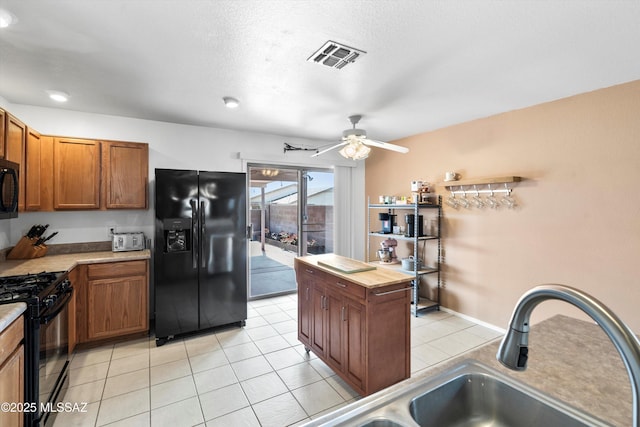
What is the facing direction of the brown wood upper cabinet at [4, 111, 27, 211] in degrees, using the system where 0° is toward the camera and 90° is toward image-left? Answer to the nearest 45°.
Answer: approximately 270°

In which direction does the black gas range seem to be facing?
to the viewer's right

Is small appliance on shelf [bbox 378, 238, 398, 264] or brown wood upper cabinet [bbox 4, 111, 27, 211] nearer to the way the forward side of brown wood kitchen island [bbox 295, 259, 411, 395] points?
the brown wood upper cabinet

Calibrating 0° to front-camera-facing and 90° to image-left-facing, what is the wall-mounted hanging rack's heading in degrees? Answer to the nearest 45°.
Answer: approximately 45°

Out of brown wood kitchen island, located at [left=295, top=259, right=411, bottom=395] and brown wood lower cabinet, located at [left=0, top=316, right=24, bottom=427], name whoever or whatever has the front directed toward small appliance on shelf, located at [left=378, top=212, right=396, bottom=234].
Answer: brown wood lower cabinet, located at [left=0, top=316, right=24, bottom=427]

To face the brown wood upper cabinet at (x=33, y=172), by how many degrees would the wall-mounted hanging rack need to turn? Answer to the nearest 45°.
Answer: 0° — it already faces it

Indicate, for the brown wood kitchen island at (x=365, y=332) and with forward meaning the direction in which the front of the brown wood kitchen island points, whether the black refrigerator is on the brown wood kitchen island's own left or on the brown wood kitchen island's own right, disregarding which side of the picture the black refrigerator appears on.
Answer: on the brown wood kitchen island's own right

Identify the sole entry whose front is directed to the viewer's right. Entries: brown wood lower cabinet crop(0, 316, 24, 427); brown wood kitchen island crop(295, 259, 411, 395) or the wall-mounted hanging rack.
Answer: brown wood lower cabinet crop(0, 316, 24, 427)

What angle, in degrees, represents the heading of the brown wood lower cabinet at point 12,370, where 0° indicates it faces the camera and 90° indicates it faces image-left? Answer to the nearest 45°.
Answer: approximately 270°

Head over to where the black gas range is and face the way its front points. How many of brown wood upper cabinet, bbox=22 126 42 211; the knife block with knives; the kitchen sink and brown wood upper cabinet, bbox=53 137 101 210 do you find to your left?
3
